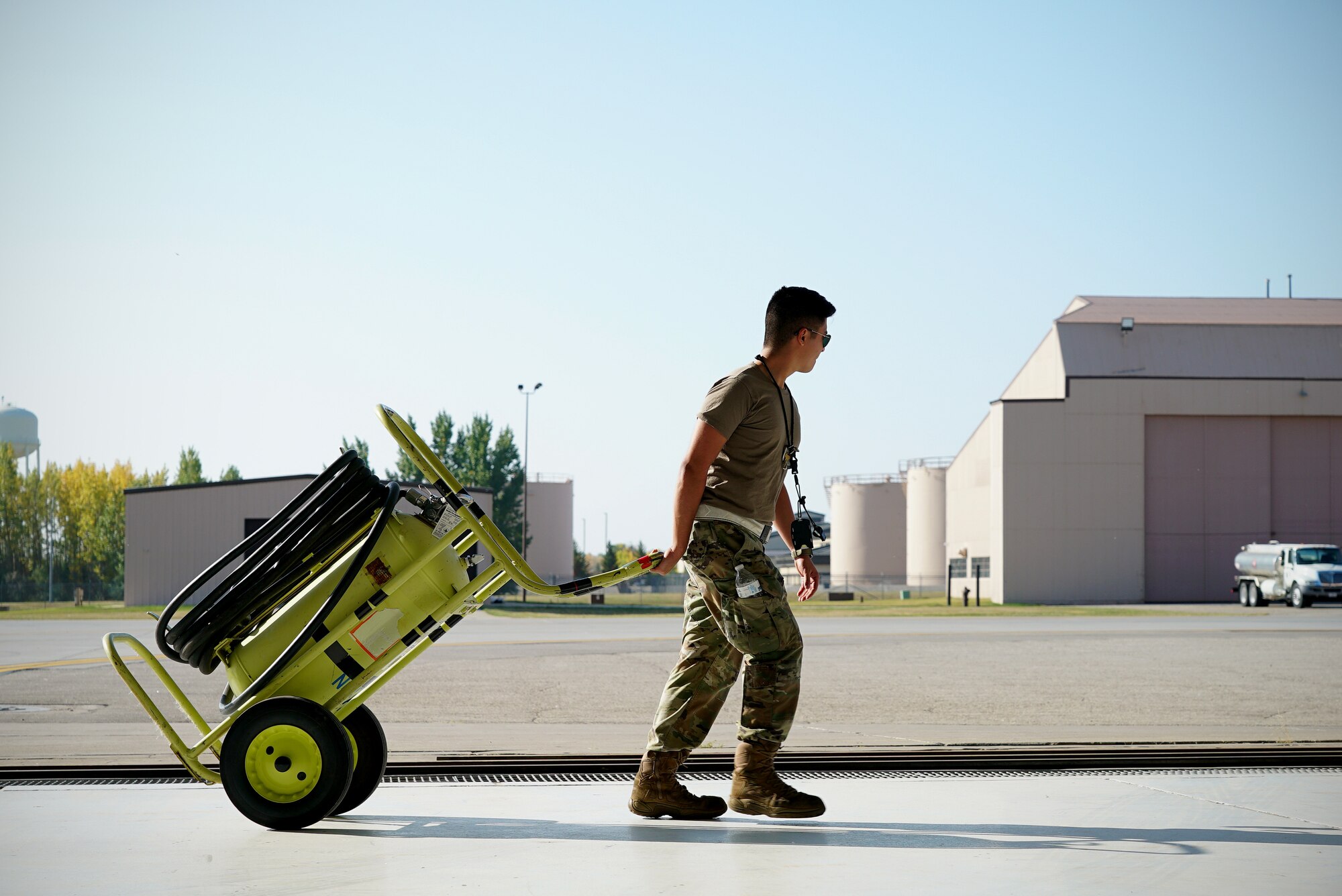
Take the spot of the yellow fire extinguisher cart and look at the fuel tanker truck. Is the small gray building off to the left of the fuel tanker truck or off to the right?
left

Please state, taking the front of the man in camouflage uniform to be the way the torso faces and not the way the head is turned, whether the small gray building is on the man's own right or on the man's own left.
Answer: on the man's own left

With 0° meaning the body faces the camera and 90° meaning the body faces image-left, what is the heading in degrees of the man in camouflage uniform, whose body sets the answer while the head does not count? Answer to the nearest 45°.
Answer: approximately 270°

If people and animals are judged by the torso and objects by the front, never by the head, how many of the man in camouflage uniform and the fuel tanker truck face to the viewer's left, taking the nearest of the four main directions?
0

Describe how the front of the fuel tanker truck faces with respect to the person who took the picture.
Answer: facing the viewer and to the right of the viewer

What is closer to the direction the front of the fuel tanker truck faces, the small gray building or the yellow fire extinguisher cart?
the yellow fire extinguisher cart

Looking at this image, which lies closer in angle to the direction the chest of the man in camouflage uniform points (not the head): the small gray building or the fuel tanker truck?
the fuel tanker truck

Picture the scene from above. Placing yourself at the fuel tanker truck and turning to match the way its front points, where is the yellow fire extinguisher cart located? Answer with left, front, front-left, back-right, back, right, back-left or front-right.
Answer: front-right

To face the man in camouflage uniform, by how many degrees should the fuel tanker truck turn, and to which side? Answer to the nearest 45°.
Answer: approximately 45° to its right
